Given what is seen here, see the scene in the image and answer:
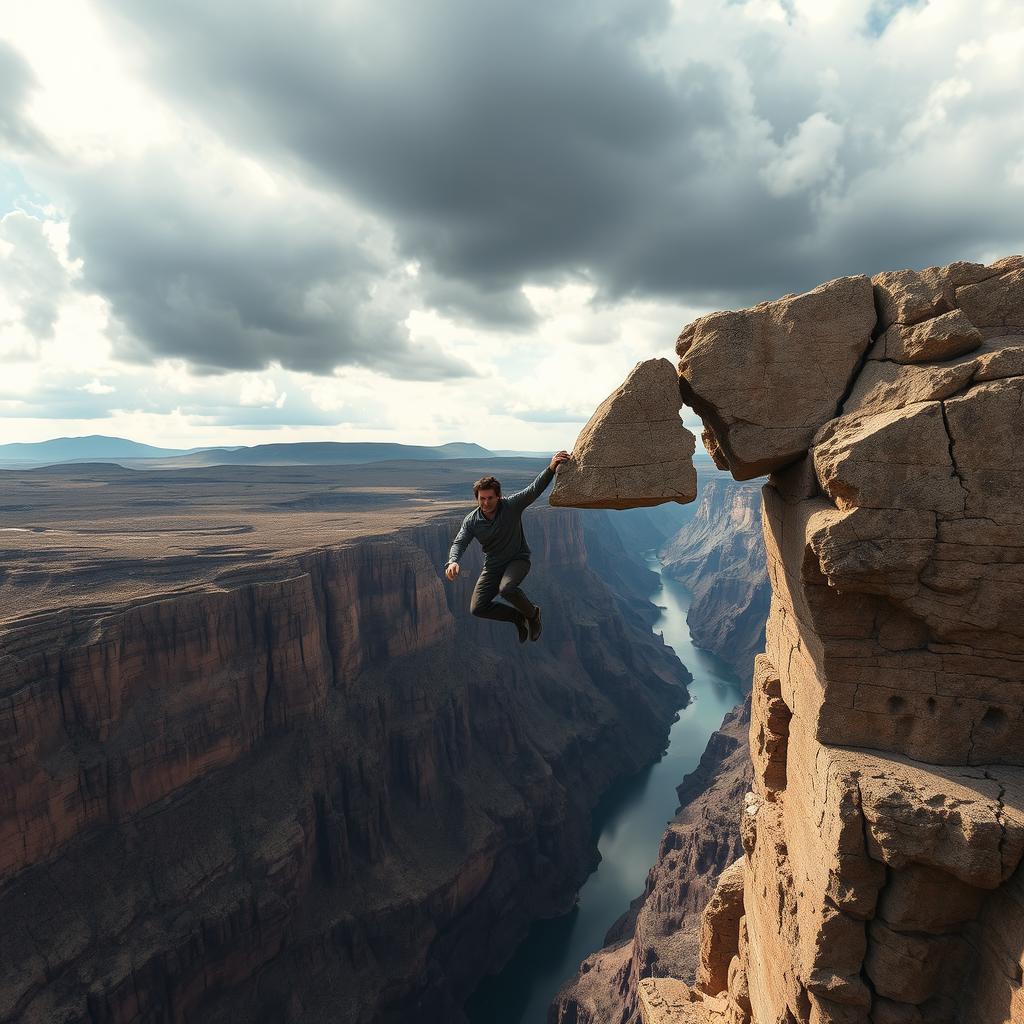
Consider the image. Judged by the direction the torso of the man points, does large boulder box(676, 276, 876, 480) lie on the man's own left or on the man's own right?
on the man's own left
